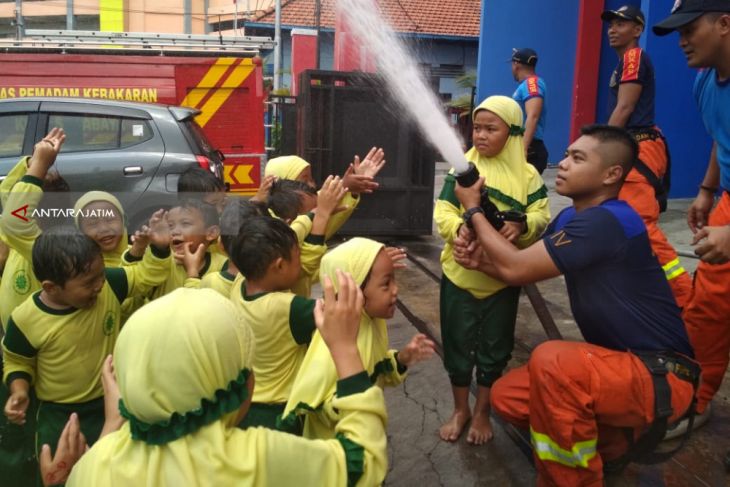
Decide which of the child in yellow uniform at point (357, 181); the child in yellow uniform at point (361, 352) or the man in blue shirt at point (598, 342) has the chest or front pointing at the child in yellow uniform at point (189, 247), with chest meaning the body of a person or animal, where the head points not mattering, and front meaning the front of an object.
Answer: the man in blue shirt

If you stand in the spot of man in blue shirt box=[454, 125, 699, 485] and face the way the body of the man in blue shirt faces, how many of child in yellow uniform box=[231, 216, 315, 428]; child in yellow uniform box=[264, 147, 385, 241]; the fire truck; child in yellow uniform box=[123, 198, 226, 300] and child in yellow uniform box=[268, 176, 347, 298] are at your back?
0

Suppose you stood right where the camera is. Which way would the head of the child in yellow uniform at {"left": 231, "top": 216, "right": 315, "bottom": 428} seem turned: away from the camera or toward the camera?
away from the camera

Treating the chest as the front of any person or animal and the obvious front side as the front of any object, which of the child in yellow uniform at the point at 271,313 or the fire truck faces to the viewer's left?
the fire truck

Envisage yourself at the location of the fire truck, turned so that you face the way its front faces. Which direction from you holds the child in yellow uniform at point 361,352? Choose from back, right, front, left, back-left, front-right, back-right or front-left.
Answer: left

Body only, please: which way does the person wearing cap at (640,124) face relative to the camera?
to the viewer's left

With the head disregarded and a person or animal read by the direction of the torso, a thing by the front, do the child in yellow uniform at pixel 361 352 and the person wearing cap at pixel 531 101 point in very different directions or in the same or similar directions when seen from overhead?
very different directions

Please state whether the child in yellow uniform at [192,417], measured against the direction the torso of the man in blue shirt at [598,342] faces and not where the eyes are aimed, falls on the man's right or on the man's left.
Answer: on the man's left

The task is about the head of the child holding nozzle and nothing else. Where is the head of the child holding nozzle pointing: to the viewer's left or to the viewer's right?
to the viewer's left

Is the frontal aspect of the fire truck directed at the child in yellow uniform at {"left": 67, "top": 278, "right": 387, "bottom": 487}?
no

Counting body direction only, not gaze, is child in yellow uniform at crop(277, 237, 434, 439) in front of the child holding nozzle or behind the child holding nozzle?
in front

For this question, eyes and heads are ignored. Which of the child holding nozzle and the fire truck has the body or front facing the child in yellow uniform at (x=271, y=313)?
the child holding nozzle

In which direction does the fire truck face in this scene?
to the viewer's left

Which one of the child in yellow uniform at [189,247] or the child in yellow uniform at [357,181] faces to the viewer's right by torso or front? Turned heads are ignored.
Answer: the child in yellow uniform at [357,181]
